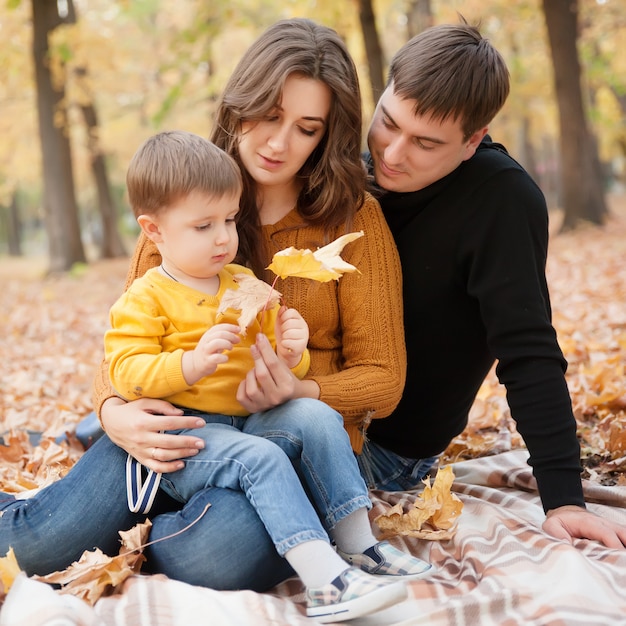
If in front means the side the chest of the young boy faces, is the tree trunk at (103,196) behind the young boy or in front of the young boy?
behind

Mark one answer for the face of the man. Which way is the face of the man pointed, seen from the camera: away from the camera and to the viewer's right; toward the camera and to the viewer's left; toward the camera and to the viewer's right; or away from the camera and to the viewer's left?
toward the camera and to the viewer's left

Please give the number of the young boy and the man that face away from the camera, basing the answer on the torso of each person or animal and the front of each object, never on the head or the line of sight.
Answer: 0

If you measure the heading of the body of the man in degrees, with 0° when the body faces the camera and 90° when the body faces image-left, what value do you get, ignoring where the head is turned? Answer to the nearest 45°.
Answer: approximately 45°

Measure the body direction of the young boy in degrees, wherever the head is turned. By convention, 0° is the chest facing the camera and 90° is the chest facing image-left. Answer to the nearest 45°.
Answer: approximately 315°

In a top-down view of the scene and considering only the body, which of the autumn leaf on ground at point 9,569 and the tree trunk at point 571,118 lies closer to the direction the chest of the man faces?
the autumn leaf on ground

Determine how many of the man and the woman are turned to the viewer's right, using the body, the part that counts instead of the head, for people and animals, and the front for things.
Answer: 0

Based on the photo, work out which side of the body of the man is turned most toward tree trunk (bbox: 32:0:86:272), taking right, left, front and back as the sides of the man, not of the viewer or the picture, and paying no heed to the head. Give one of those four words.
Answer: right

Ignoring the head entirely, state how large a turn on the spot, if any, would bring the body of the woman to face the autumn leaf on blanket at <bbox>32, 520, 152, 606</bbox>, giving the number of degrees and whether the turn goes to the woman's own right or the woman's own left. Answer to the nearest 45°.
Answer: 0° — they already face it

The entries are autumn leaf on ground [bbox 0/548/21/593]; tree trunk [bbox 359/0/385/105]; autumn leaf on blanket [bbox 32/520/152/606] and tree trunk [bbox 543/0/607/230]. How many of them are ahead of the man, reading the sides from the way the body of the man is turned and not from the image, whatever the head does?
2

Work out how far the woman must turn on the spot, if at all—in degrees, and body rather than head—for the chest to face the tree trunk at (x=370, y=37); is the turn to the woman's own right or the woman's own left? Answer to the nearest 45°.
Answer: approximately 135° to the woman's own right
